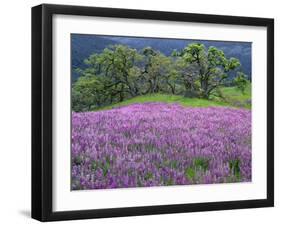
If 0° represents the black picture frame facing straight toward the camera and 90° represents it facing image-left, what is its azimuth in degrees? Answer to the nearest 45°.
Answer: approximately 315°
